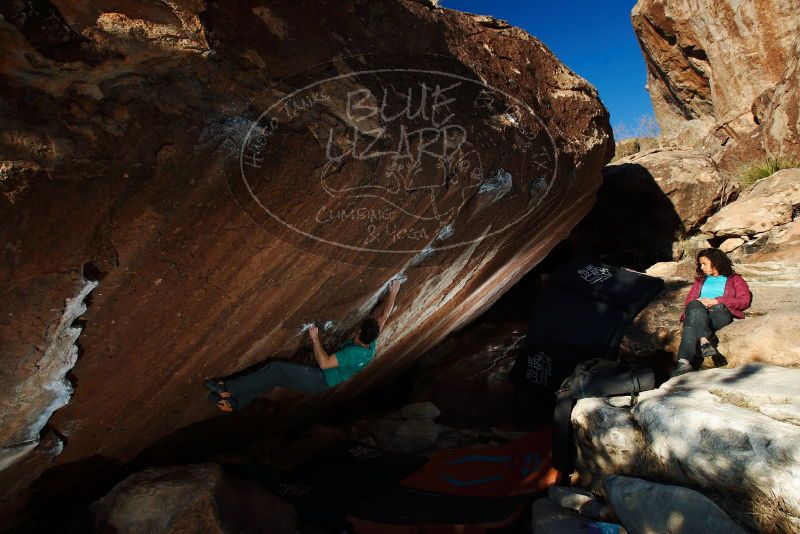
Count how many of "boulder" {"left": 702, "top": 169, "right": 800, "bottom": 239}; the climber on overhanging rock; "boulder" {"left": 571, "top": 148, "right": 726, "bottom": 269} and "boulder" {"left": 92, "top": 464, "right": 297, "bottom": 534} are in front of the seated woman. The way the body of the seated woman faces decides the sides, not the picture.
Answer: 2

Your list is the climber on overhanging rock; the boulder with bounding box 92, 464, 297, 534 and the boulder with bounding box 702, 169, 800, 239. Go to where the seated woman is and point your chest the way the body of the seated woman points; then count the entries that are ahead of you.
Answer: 2

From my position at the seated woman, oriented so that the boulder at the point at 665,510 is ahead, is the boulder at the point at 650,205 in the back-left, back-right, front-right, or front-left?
back-right

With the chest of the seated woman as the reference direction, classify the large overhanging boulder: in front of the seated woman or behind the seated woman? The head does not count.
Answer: in front

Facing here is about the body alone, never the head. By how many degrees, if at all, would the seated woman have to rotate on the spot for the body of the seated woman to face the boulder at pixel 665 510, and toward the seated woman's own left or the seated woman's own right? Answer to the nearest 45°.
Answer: approximately 45° to the seated woman's own left

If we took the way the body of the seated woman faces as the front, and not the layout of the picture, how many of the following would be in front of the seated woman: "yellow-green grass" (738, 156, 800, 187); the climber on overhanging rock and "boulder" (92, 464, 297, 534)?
2

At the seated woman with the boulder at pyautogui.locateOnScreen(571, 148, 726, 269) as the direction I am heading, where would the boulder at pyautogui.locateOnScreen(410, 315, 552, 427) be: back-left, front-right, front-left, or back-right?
front-left

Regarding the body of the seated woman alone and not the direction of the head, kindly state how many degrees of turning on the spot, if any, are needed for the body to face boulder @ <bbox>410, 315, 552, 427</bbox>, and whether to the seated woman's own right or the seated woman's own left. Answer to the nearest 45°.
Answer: approximately 45° to the seated woman's own right

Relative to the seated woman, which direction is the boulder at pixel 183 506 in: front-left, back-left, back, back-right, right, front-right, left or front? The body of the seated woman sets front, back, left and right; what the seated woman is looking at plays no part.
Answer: front

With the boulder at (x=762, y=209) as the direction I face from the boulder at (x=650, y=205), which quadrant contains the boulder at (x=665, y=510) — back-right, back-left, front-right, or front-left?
front-right

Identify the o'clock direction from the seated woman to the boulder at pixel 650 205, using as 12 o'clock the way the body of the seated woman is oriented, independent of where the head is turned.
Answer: The boulder is roughly at 4 o'clock from the seated woman.

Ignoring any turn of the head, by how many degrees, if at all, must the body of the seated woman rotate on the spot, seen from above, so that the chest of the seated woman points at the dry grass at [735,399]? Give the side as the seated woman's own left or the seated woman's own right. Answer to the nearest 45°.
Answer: approximately 45° to the seated woman's own left

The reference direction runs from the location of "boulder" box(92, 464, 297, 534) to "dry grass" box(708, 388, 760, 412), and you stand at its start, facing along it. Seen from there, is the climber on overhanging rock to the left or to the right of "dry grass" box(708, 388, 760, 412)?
left
